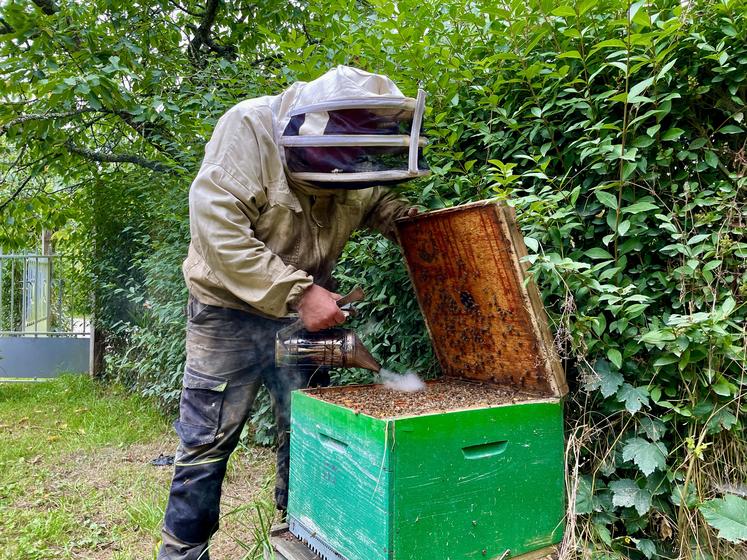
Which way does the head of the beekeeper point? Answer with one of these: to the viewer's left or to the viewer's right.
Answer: to the viewer's right

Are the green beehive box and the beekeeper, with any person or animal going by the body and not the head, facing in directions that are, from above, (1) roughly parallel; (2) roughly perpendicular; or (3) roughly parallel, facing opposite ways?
roughly perpendicular

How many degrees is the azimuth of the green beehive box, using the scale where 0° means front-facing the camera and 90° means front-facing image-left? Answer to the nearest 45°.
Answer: approximately 45°

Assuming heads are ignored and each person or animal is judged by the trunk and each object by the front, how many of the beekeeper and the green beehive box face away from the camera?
0

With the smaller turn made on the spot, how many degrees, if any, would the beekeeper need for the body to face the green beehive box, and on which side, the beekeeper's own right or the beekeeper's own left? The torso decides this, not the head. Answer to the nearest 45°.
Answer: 0° — they already face it

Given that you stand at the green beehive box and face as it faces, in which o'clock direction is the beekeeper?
The beekeeper is roughly at 2 o'clock from the green beehive box.

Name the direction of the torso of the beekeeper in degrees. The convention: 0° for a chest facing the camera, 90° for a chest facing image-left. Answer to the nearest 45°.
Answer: approximately 315°
